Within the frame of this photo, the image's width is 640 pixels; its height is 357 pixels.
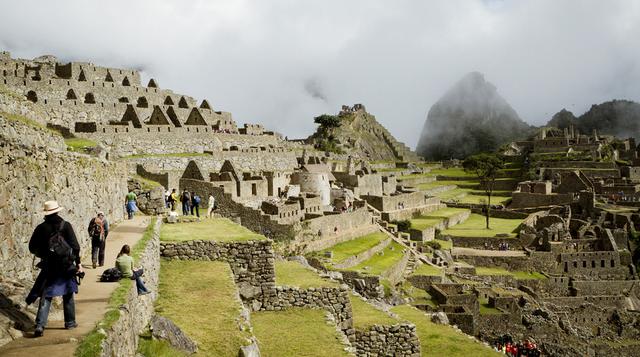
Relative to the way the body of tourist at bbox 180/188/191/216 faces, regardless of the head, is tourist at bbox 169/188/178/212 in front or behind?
in front

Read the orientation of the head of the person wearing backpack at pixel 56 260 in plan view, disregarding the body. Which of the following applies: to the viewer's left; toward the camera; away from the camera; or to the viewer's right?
away from the camera
